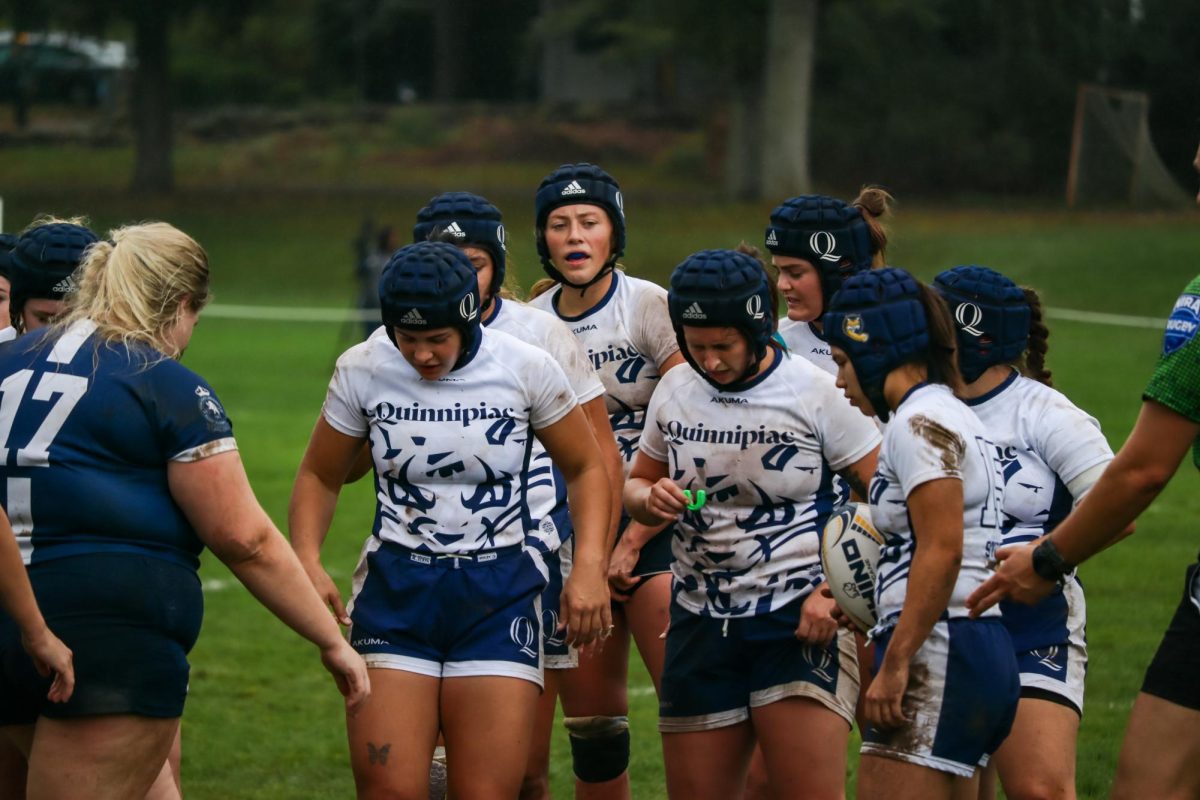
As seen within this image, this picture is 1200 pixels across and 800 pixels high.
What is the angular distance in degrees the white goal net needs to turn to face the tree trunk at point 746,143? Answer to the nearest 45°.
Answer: approximately 45° to its right

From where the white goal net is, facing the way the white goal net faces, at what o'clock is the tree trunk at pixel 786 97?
The tree trunk is roughly at 2 o'clock from the white goal net.

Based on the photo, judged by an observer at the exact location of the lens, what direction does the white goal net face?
facing the viewer and to the left of the viewer

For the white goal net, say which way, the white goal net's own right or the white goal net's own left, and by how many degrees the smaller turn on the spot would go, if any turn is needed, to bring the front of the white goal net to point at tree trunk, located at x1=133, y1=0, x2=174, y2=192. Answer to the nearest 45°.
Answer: approximately 45° to the white goal net's own right
